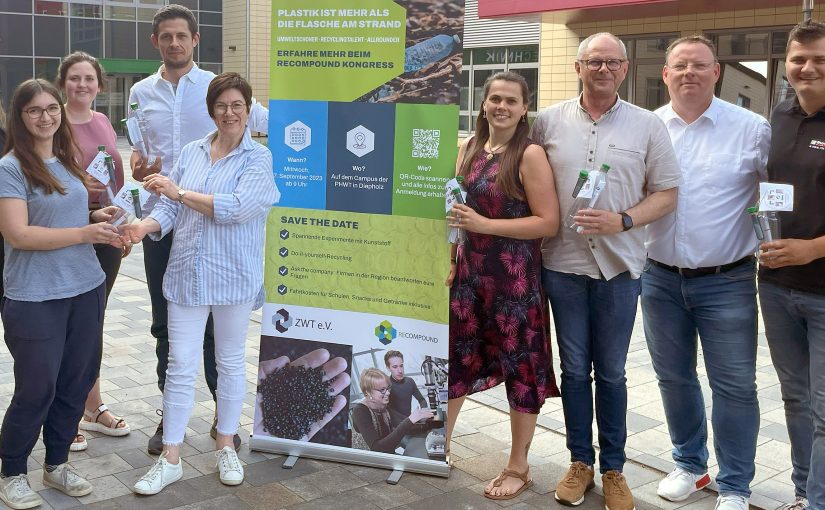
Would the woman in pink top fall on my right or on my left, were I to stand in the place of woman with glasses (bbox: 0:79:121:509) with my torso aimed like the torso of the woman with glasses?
on my left

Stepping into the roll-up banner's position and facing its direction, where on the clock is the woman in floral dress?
The woman in floral dress is roughly at 10 o'clock from the roll-up banner.

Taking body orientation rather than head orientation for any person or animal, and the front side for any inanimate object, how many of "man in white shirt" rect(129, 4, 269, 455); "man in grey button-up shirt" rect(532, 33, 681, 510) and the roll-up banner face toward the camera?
3

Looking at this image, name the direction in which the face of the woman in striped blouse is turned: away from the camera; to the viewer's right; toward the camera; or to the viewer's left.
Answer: toward the camera

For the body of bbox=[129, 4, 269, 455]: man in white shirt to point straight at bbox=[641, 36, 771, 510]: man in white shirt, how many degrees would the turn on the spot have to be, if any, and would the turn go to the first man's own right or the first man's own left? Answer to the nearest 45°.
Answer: approximately 45° to the first man's own left

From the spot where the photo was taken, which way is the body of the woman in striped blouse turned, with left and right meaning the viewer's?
facing the viewer and to the left of the viewer

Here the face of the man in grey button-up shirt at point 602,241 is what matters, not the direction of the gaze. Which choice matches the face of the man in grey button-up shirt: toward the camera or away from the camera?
toward the camera

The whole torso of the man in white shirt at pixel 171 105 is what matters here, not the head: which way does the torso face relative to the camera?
toward the camera

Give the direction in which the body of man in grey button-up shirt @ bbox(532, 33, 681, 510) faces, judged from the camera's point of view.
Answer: toward the camera

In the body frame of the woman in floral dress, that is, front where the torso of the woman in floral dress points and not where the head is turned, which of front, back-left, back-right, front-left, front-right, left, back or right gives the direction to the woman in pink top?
front-right

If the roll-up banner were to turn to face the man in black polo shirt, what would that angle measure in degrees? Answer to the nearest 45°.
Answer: approximately 45° to its left

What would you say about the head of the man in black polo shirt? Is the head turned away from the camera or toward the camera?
toward the camera

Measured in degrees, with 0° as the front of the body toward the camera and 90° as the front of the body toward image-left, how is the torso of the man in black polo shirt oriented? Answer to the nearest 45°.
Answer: approximately 45°

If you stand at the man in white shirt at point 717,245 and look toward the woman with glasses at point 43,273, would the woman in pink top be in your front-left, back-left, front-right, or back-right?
front-right

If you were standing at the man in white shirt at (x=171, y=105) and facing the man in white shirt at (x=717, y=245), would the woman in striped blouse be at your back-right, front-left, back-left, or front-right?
front-right

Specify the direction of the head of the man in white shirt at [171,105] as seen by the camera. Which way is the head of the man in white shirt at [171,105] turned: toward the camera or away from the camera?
toward the camera
